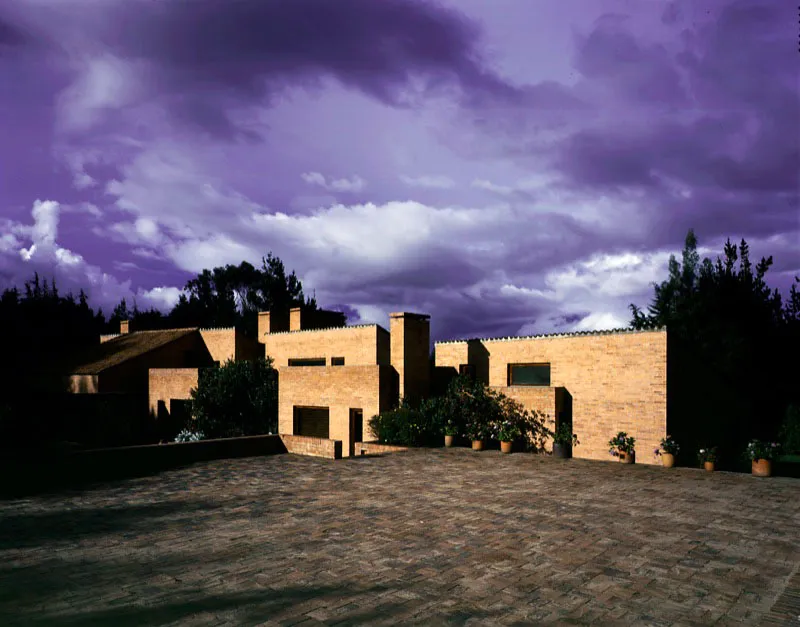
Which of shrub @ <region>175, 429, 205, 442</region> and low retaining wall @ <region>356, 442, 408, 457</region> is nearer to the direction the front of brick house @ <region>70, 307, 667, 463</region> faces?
the low retaining wall

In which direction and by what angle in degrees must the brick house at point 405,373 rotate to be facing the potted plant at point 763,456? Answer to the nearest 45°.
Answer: approximately 45° to its left

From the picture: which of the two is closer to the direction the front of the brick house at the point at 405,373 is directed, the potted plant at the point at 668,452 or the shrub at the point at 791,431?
the potted plant

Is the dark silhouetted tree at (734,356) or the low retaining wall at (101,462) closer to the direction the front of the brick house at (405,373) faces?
the low retaining wall

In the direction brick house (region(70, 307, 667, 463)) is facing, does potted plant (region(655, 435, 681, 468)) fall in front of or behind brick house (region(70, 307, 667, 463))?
in front

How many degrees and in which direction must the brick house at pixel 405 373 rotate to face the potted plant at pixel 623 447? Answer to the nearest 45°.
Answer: approximately 45° to its left

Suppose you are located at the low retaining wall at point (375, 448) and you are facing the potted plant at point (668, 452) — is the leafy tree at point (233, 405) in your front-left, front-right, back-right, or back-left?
back-left

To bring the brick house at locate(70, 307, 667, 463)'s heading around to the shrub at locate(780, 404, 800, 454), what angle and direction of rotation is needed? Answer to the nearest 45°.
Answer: approximately 90° to its left

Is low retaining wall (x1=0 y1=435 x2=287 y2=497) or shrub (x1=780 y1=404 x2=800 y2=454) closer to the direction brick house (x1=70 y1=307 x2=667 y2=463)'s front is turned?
the low retaining wall

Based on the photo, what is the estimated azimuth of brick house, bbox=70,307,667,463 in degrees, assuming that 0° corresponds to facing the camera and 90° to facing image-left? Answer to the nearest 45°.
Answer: approximately 0°

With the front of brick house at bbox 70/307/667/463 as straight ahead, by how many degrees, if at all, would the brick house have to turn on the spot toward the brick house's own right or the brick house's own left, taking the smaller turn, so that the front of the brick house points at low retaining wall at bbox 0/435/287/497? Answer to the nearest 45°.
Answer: approximately 45° to the brick house's own right

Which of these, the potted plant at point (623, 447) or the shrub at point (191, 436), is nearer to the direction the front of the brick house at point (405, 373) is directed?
the potted plant
